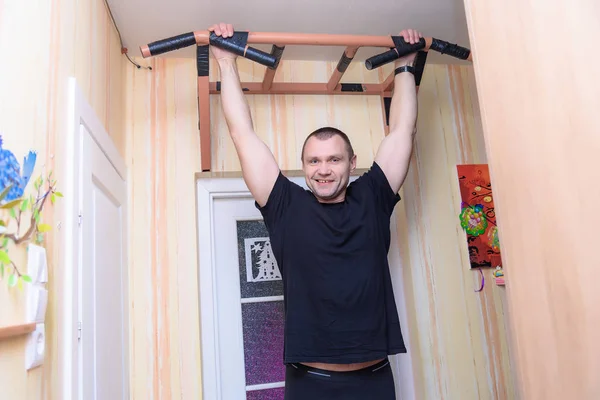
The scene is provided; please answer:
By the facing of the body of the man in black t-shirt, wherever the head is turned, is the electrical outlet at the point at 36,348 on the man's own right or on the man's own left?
on the man's own right

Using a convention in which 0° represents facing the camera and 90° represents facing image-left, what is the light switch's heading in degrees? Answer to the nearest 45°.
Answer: approximately 315°

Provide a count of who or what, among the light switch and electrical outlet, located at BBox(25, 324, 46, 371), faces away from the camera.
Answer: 0

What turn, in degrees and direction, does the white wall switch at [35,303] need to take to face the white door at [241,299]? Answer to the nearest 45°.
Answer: approximately 90° to its left

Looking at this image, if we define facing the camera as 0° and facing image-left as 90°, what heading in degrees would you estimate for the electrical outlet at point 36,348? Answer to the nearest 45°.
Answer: approximately 315°

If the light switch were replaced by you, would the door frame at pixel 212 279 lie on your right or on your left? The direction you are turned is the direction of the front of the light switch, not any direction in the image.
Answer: on your left

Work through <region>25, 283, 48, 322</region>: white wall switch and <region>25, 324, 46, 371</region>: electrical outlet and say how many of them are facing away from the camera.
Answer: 0

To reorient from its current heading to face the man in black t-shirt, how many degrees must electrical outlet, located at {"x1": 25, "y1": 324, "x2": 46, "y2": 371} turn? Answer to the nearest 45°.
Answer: approximately 45° to its left
